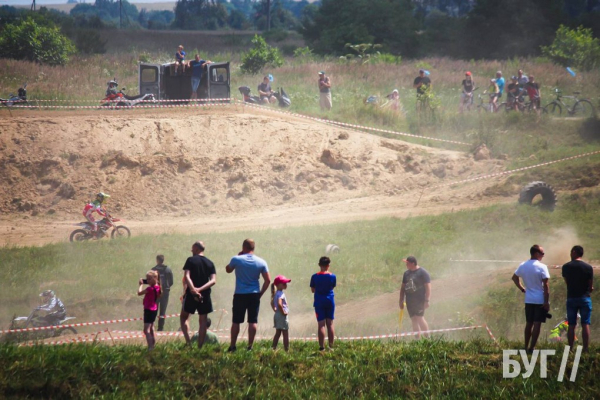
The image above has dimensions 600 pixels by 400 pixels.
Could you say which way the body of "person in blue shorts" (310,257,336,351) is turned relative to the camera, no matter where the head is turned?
away from the camera

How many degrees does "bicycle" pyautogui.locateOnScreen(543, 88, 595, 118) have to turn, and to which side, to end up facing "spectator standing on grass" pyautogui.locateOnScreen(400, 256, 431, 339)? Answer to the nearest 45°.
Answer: approximately 90° to its left

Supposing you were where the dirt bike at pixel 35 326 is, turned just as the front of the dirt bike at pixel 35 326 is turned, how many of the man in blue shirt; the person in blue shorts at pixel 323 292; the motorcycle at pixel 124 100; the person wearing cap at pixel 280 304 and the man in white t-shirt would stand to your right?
1

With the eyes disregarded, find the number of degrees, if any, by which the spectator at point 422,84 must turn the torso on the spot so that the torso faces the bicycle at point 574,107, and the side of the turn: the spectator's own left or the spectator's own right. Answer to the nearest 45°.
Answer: approximately 135° to the spectator's own left

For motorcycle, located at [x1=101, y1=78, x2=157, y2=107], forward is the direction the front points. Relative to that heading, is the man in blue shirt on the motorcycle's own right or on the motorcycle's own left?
on the motorcycle's own left

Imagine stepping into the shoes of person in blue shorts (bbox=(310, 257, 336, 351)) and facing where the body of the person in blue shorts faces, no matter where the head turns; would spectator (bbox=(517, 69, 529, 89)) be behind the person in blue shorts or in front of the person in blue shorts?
in front

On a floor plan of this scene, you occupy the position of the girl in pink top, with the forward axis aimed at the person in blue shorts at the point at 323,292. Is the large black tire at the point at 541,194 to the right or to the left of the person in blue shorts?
left

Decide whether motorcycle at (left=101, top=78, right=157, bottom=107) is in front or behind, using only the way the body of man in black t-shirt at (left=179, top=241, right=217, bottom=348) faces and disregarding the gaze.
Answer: in front

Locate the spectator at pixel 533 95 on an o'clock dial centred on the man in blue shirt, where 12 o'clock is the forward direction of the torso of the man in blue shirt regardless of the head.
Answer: The spectator is roughly at 1 o'clock from the man in blue shirt.

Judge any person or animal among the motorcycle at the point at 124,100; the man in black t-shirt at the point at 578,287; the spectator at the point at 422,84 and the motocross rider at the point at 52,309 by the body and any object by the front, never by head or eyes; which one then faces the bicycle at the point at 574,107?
the man in black t-shirt

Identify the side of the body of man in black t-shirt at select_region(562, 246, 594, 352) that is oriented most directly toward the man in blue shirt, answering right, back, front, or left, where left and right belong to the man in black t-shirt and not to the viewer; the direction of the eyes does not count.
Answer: left

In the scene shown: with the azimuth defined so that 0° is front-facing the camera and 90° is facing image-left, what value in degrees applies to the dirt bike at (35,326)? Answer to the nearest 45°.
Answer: approximately 90°

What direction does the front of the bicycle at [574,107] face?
to the viewer's left

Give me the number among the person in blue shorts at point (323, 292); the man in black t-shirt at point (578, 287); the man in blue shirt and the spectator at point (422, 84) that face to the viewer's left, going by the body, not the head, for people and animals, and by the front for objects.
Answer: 0

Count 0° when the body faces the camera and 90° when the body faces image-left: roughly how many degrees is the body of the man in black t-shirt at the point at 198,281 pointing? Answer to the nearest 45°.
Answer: approximately 180°

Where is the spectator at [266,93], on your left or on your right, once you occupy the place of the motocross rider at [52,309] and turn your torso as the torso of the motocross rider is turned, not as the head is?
on your right

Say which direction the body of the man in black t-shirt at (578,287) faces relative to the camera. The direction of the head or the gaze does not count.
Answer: away from the camera

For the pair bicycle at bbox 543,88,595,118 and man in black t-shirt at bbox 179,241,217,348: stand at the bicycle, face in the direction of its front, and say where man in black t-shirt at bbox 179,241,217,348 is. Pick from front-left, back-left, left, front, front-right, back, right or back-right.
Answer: left
